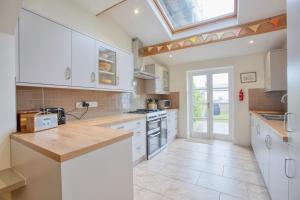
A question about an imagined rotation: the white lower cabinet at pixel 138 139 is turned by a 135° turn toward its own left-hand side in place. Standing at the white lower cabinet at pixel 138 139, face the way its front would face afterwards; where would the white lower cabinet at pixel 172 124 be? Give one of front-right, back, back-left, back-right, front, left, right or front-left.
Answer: front-right

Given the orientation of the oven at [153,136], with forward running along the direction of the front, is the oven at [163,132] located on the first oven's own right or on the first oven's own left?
on the first oven's own left

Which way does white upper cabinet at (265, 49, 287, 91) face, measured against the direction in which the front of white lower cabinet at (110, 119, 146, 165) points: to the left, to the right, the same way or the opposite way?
the opposite way

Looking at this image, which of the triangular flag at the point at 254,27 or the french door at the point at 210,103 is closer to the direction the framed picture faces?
the triangular flag

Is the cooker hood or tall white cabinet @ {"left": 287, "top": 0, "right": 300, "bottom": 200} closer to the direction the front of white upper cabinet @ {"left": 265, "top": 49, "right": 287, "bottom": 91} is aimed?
the cooker hood

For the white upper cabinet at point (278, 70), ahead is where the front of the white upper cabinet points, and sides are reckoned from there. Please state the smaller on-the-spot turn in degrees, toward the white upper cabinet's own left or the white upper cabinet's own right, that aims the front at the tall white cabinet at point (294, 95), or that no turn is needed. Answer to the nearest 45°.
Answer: approximately 90° to the white upper cabinet's own left

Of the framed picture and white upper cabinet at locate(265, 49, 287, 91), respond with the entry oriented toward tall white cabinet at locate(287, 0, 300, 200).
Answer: the framed picture

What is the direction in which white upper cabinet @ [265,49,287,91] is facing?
to the viewer's left

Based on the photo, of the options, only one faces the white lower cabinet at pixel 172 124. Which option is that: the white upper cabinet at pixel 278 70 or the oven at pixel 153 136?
the white upper cabinet

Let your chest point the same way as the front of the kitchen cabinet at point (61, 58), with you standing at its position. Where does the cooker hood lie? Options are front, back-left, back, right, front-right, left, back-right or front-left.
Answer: left

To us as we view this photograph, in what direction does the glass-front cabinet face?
facing the viewer and to the right of the viewer

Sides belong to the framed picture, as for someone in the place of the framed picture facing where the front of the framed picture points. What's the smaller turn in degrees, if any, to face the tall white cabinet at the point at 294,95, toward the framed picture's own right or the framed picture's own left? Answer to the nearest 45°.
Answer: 0° — it already faces it

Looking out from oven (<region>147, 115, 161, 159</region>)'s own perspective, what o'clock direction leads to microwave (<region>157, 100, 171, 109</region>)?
The microwave is roughly at 8 o'clock from the oven.

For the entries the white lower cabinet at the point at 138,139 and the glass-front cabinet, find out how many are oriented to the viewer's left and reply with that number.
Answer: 0
